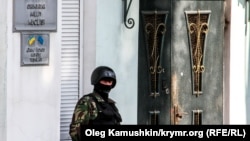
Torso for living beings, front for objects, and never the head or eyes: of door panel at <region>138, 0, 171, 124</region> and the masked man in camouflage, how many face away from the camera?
0

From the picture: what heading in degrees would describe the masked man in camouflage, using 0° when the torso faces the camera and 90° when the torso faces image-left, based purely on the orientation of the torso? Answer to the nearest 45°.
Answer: approximately 315°

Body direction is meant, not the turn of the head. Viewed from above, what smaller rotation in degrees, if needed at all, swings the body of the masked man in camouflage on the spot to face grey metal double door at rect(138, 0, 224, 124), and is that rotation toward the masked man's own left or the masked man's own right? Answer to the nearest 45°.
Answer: approximately 90° to the masked man's own left

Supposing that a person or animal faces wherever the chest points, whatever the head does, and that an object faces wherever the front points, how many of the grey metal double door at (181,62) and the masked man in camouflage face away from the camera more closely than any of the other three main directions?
0

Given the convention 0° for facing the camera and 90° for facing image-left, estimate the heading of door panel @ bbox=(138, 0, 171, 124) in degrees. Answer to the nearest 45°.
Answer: approximately 0°

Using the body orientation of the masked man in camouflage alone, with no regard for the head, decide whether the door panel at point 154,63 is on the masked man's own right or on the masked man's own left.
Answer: on the masked man's own left
